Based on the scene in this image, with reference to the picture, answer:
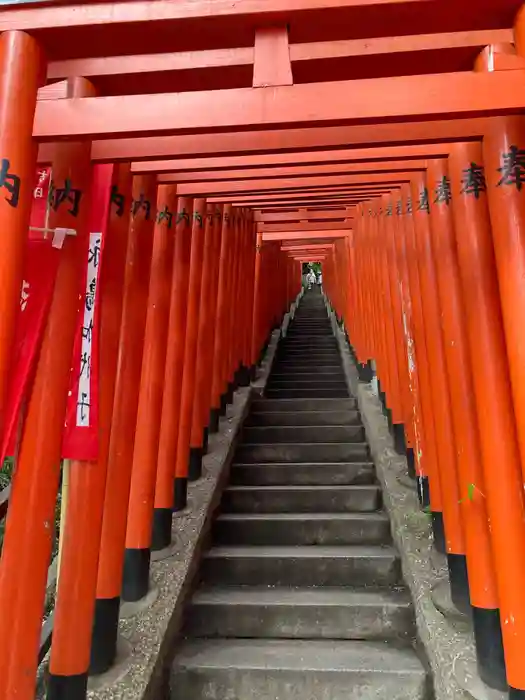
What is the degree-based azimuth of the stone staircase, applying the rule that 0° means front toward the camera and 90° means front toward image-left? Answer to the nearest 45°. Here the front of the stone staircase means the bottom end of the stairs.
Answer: approximately 0°

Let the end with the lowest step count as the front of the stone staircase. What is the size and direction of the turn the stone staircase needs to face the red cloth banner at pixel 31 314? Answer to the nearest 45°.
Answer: approximately 45° to its right

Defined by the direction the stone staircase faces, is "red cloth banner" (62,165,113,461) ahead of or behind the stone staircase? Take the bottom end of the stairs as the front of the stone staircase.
ahead
